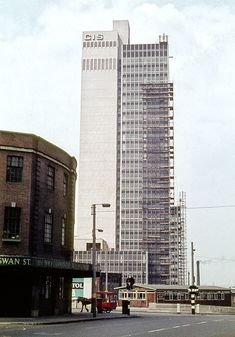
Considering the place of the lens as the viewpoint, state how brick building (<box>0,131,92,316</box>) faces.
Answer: facing the viewer and to the right of the viewer
